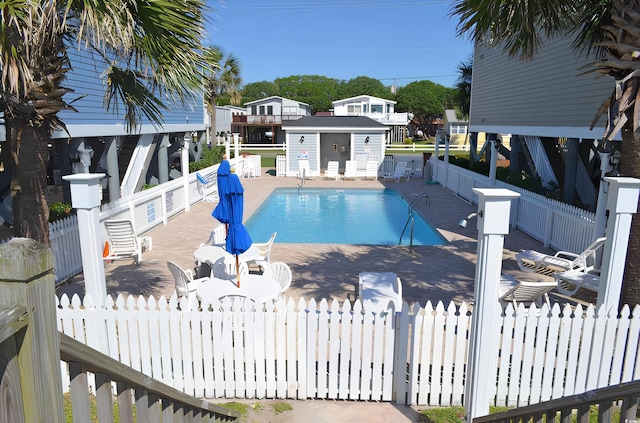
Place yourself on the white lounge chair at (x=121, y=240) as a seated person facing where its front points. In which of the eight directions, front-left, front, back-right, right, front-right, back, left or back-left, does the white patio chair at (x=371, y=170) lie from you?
front

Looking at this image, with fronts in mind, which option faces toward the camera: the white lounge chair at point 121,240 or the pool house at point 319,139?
the pool house

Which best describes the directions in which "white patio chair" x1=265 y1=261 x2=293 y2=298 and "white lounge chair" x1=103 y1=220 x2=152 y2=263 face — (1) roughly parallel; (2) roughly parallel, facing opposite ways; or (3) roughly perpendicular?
roughly parallel, facing opposite ways

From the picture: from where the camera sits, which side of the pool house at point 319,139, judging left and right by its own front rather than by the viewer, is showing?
front

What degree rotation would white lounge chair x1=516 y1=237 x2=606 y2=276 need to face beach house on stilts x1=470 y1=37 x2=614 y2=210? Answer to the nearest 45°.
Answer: approximately 90° to its right

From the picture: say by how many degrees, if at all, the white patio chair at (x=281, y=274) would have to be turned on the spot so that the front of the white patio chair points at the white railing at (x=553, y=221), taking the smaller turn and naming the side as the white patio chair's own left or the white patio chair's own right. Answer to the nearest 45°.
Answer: approximately 180°

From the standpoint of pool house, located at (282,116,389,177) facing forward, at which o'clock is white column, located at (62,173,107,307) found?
The white column is roughly at 12 o'clock from the pool house.

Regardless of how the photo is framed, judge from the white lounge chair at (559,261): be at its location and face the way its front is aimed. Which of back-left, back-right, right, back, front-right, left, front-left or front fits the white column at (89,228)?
front-left

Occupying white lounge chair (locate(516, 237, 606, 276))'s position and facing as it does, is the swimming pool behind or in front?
in front

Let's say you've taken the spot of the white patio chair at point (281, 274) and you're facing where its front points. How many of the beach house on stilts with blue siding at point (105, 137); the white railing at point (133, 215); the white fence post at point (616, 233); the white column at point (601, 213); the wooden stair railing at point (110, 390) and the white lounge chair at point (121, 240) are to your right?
3

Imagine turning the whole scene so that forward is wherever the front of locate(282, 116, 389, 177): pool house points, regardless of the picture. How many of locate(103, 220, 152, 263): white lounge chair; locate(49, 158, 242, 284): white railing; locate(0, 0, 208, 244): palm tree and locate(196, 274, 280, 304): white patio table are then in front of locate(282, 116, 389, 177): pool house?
4

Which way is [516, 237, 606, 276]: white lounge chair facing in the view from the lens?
facing to the left of the viewer

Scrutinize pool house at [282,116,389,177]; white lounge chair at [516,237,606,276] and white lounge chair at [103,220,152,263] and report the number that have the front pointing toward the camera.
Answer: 1

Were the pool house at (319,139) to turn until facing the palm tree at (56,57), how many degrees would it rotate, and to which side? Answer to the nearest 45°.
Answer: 0° — it already faces it

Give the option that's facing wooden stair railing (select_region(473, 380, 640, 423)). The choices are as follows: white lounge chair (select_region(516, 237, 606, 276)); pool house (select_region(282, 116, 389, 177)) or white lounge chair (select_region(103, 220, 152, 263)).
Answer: the pool house

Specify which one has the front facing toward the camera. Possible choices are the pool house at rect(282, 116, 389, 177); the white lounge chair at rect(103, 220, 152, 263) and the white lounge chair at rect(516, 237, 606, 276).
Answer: the pool house

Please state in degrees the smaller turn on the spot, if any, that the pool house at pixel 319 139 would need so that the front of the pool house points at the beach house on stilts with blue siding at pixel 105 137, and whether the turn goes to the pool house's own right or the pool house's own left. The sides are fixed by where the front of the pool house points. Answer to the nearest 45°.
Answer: approximately 45° to the pool house's own right

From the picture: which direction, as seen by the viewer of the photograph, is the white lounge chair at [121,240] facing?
facing away from the viewer and to the right of the viewer

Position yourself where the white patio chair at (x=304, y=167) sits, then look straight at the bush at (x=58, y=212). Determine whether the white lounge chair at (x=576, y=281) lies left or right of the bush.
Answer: left

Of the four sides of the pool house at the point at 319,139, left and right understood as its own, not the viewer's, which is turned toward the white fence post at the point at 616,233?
front

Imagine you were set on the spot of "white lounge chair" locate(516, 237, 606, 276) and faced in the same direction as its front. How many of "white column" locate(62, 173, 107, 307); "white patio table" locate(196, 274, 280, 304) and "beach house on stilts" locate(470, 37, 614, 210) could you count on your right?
1
